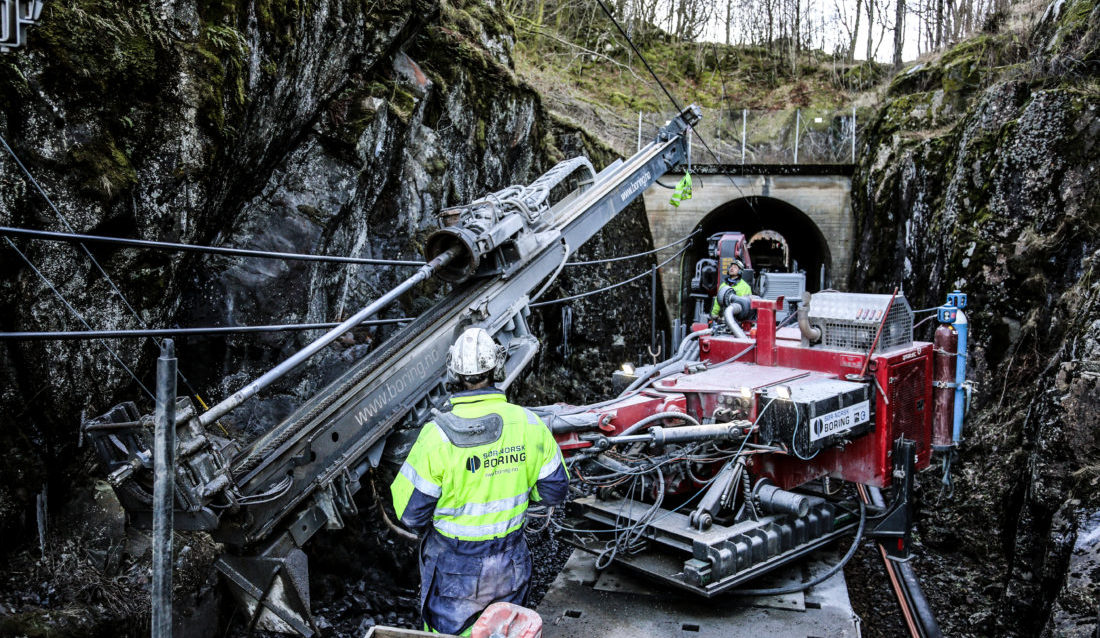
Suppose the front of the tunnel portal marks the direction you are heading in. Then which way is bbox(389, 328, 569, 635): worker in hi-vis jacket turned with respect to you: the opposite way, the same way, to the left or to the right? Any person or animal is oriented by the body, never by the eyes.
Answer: the opposite way

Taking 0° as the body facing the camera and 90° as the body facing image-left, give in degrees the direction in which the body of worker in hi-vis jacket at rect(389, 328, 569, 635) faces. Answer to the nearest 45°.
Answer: approximately 180°

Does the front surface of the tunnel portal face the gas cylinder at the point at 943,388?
yes

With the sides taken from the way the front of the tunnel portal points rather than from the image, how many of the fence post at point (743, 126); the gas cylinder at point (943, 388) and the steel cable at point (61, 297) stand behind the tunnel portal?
1

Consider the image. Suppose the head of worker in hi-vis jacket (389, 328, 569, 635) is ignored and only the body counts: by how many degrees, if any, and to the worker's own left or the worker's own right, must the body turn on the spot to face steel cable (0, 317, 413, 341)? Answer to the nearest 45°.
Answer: approximately 90° to the worker's own left

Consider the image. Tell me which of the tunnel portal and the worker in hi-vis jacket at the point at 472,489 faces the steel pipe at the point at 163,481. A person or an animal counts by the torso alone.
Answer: the tunnel portal

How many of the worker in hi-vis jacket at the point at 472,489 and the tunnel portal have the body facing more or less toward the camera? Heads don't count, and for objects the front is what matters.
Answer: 1

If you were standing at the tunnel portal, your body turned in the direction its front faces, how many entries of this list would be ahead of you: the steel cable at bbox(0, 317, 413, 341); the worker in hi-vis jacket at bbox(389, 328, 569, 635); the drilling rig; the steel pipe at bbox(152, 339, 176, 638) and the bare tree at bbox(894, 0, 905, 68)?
4

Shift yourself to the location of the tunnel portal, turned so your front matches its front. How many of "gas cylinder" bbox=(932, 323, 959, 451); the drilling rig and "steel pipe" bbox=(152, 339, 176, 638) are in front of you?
3

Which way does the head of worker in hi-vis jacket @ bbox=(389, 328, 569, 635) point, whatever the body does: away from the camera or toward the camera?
away from the camera
